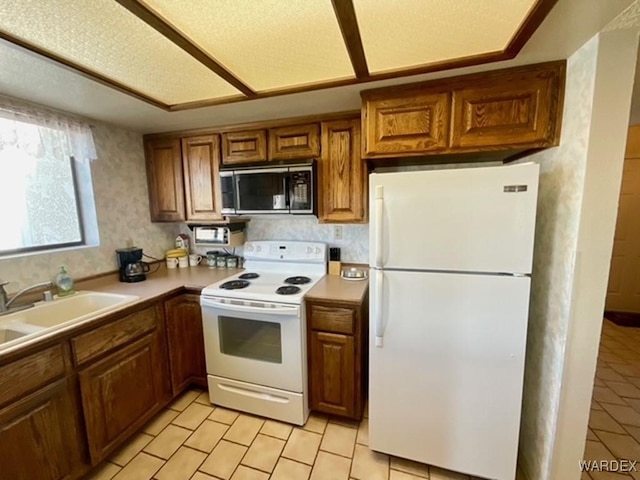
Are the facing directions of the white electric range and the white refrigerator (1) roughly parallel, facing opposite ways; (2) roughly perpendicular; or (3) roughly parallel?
roughly parallel

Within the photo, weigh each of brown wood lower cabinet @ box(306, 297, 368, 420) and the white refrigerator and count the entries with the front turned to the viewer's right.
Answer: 0

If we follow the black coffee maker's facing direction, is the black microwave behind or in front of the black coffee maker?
in front

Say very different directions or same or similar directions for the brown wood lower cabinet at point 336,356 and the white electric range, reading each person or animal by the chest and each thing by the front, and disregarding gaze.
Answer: same or similar directions

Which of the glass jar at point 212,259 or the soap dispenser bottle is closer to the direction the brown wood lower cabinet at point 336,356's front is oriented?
the soap dispenser bottle

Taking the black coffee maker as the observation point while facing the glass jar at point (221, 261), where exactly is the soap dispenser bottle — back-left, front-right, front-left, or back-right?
back-right

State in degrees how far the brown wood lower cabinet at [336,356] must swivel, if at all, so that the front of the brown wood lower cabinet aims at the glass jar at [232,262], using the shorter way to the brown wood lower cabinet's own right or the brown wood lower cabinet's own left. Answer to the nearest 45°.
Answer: approximately 90° to the brown wood lower cabinet's own right

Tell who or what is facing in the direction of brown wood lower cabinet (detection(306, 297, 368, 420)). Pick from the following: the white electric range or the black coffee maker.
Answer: the black coffee maker

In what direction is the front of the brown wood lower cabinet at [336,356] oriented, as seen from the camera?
facing the viewer and to the left of the viewer

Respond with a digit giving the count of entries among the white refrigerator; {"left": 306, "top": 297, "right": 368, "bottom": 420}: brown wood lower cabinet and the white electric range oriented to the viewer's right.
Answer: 0

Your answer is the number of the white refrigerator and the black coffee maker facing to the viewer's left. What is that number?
0

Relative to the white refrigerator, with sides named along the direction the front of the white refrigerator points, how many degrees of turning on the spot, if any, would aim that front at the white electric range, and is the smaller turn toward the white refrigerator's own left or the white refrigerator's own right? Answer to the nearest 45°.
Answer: approximately 90° to the white refrigerator's own right

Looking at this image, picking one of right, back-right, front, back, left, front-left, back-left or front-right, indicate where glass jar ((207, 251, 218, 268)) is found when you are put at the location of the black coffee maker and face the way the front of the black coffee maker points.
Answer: front-left

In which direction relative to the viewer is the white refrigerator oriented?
toward the camera

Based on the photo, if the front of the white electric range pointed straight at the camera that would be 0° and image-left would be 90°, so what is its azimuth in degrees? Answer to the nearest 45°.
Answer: approximately 45°

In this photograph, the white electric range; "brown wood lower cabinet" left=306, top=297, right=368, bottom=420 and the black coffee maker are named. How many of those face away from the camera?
0
